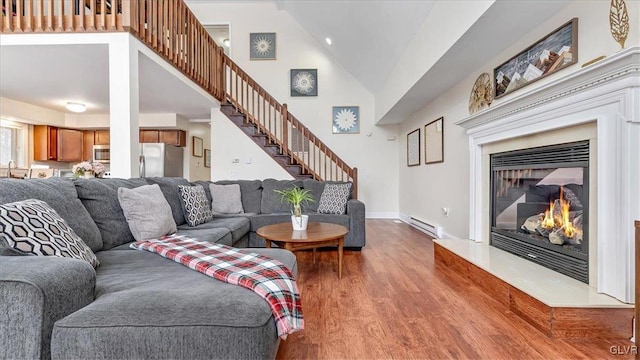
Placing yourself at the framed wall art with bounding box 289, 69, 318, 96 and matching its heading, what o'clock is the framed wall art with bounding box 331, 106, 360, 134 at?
the framed wall art with bounding box 331, 106, 360, 134 is roughly at 9 o'clock from the framed wall art with bounding box 289, 69, 318, 96.

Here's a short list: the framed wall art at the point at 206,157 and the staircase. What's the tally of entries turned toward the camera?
1

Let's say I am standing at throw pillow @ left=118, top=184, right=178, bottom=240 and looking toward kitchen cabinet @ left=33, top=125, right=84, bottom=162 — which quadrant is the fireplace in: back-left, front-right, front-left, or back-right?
back-right

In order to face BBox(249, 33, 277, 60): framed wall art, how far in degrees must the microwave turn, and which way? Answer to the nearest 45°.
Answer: approximately 45° to its left

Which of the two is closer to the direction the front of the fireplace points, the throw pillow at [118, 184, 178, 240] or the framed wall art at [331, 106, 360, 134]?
the throw pillow

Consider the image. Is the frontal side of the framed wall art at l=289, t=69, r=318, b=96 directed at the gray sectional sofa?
yes

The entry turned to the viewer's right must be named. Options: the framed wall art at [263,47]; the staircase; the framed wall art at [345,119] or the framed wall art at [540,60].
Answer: the staircase

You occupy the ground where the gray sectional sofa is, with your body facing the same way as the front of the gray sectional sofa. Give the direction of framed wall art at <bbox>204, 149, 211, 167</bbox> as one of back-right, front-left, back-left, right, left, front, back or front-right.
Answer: back-left

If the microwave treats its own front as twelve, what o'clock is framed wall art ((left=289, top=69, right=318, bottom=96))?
The framed wall art is roughly at 10 o'clock from the microwave.

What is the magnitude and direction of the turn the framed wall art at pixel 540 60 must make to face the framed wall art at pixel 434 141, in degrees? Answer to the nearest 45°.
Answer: approximately 90° to its right

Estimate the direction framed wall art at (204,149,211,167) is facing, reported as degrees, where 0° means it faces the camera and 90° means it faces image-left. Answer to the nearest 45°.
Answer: approximately 0°
